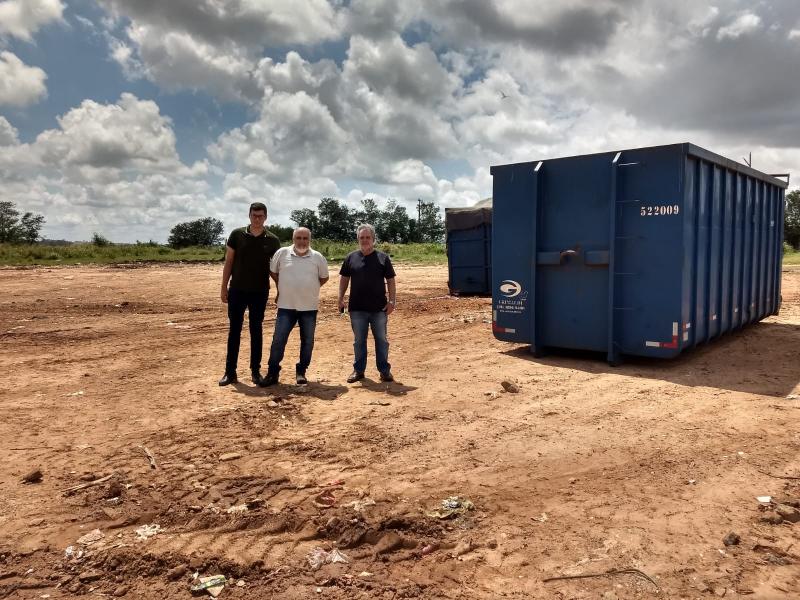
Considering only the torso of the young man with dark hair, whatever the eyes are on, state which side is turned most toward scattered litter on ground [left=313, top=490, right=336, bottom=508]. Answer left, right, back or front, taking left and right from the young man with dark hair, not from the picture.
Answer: front

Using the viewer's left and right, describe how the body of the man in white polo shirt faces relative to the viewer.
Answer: facing the viewer

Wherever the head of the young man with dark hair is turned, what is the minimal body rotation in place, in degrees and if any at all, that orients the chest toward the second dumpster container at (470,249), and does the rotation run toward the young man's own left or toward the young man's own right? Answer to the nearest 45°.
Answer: approximately 135° to the young man's own left

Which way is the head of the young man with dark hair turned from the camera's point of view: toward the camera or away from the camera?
toward the camera

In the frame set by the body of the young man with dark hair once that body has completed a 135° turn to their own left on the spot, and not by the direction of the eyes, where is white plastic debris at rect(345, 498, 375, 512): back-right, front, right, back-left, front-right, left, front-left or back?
back-right

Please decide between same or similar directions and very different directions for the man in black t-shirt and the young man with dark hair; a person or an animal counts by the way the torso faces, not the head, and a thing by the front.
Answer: same or similar directions

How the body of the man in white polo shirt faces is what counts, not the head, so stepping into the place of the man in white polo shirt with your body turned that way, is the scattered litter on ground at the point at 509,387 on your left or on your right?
on your left

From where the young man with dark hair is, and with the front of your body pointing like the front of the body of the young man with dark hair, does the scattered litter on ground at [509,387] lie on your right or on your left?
on your left

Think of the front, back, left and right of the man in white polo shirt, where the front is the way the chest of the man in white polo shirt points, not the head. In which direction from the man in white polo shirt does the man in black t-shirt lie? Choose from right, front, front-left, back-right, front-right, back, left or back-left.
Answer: left

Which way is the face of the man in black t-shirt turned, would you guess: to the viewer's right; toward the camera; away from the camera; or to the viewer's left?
toward the camera

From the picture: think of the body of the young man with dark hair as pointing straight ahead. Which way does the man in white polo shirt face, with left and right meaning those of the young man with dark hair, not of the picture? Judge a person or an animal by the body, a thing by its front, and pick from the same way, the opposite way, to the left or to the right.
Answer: the same way

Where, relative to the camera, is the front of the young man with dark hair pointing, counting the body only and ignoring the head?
toward the camera

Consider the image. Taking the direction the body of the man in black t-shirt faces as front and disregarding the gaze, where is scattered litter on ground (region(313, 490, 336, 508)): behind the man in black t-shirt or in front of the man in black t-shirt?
in front

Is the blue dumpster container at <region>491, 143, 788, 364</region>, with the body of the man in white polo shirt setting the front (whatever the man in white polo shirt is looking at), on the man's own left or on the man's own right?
on the man's own left

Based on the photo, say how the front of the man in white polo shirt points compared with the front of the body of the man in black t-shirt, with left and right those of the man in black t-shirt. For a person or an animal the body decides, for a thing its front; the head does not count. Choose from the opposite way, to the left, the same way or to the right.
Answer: the same way

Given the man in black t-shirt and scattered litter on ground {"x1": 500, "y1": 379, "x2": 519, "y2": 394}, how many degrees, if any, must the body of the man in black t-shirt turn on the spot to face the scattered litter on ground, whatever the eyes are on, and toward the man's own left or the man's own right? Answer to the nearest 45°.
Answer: approximately 90° to the man's own left
